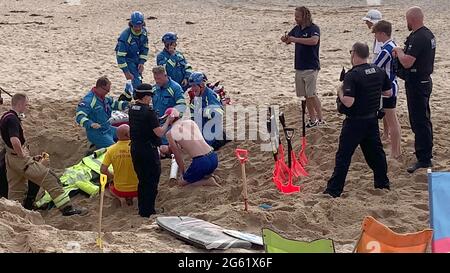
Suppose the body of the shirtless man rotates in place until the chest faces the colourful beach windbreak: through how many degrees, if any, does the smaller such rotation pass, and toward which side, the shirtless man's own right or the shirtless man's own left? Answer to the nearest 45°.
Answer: approximately 180°

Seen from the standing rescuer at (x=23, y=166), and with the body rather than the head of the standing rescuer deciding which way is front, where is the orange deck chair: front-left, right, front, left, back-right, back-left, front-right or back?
front-right

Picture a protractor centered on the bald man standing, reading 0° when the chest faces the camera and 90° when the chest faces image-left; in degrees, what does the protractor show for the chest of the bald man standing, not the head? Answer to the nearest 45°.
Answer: approximately 90°

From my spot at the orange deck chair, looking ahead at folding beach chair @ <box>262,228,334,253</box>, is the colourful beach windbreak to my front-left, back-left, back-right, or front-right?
back-right

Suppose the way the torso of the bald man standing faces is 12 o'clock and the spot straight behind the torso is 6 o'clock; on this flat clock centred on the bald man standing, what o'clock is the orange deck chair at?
The orange deck chair is roughly at 9 o'clock from the bald man standing.

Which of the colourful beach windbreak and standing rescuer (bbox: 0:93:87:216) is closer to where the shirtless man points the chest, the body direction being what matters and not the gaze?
the standing rescuer

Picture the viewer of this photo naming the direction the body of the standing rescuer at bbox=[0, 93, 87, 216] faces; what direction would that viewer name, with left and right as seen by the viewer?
facing to the right of the viewer

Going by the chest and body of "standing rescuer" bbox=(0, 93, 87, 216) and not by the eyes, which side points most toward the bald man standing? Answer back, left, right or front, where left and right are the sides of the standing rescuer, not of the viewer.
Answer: front

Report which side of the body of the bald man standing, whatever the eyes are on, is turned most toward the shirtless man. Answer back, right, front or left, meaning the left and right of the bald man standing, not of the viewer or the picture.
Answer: front
